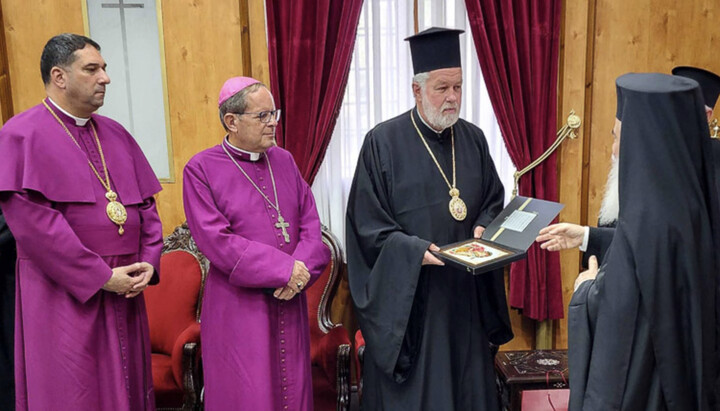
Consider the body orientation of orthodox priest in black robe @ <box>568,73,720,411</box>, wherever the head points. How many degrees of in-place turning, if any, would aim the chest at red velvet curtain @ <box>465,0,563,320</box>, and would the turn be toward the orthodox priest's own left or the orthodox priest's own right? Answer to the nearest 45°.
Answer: approximately 45° to the orthodox priest's own right

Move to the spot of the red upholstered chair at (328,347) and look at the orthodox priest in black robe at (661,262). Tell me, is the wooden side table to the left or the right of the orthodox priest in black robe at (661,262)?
left

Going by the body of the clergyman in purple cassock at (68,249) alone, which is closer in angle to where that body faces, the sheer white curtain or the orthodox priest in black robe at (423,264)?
the orthodox priest in black robe

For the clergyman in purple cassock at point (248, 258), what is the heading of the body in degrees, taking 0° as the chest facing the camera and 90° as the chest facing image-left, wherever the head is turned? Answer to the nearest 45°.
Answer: approximately 315°

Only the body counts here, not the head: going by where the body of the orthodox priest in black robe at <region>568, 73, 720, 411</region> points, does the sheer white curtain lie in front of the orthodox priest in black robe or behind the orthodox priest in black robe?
in front

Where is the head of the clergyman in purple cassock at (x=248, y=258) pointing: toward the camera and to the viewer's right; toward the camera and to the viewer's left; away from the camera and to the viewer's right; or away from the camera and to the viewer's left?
toward the camera and to the viewer's right

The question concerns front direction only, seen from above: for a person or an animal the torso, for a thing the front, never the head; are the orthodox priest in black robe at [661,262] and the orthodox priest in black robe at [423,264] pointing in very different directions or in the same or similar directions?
very different directions

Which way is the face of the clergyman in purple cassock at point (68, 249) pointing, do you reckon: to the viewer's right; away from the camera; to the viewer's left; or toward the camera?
to the viewer's right
